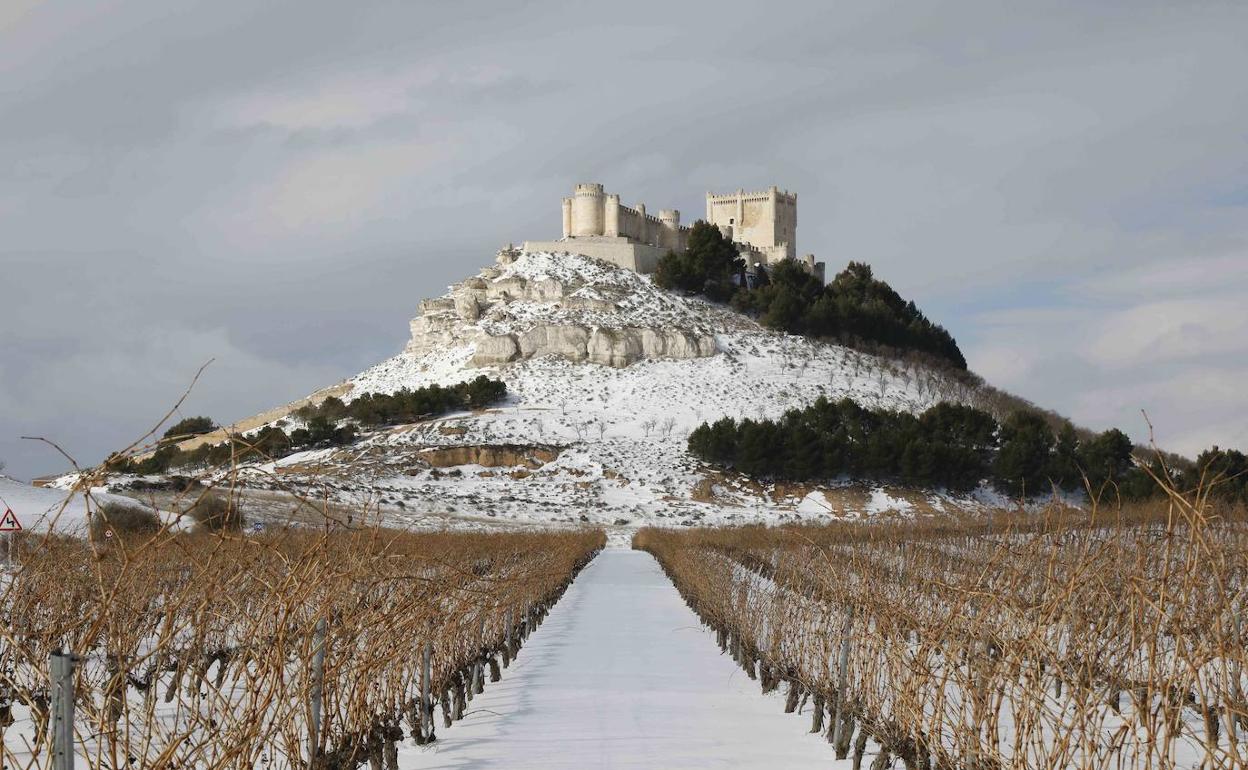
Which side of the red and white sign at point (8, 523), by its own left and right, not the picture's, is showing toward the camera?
front

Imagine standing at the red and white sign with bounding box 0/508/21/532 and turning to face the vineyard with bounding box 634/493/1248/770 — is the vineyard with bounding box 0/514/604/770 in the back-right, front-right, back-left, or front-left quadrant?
front-right

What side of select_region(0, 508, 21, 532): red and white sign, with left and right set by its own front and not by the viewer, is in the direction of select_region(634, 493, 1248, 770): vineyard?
front

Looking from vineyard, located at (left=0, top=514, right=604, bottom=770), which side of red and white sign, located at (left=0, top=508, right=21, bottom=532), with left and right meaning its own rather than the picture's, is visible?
front

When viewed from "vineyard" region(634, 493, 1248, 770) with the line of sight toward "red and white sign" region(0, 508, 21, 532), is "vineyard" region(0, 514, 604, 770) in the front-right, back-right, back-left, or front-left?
front-left
